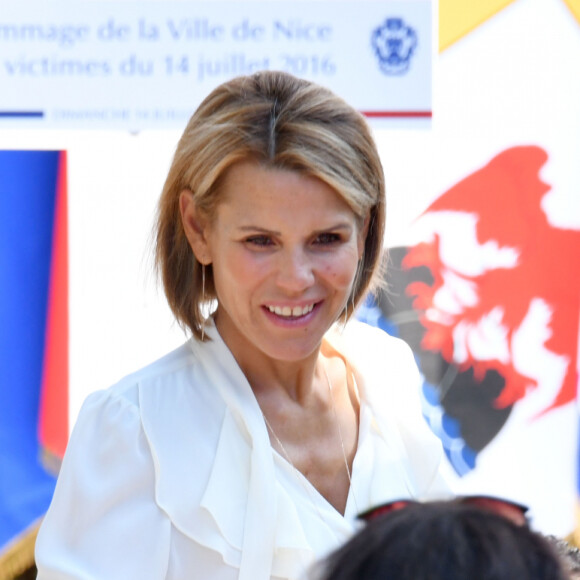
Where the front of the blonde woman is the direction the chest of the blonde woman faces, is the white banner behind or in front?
behind

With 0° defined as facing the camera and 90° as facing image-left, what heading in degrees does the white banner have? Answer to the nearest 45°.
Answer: approximately 0°

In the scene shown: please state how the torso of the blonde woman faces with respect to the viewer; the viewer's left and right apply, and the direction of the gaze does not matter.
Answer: facing the viewer and to the right of the viewer

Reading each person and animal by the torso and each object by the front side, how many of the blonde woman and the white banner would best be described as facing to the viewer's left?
0

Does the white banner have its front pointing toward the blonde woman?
yes
